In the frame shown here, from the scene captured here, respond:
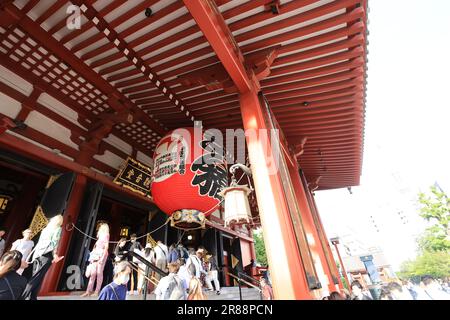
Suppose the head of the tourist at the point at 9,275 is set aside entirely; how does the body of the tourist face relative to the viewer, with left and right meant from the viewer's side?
facing away from the viewer and to the right of the viewer

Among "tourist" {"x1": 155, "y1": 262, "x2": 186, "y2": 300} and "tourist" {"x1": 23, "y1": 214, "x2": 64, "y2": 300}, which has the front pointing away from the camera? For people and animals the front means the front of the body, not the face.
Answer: "tourist" {"x1": 155, "y1": 262, "x2": 186, "y2": 300}

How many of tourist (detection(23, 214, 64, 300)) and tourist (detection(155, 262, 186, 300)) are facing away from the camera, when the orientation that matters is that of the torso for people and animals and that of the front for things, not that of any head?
1

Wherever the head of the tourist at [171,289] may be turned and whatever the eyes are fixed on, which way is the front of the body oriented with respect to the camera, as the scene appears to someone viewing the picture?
away from the camera

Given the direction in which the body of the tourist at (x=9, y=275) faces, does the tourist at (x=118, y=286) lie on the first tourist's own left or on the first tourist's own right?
on the first tourist's own right

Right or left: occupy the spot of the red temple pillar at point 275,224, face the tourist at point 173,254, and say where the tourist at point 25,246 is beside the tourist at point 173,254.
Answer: left
